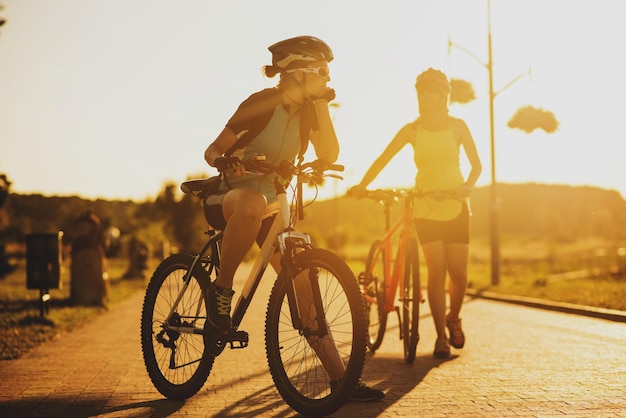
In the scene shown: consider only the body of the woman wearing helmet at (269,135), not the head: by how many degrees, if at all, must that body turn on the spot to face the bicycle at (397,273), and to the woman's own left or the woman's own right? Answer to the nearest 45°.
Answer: approximately 90° to the woman's own left

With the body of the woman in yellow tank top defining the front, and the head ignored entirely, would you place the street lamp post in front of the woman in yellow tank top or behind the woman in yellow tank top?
behind

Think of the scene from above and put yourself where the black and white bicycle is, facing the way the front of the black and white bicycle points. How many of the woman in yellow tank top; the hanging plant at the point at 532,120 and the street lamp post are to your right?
0

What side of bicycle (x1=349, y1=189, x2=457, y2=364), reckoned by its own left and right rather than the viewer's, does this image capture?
front

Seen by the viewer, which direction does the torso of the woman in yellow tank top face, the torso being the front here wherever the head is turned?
toward the camera

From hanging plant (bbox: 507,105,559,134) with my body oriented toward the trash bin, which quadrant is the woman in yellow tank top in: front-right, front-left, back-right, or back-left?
front-left

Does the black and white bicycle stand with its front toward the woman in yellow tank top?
no

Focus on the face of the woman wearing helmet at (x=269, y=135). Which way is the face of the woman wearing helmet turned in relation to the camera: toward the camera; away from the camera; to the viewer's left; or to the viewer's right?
to the viewer's right

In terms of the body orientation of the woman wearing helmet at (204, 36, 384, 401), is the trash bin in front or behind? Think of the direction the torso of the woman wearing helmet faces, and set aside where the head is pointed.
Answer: behind

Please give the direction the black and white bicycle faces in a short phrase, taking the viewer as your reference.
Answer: facing the viewer and to the right of the viewer

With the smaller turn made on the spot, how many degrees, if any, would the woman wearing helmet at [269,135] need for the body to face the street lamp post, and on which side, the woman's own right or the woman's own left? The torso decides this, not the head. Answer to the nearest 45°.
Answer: approximately 135° to the woman's own left

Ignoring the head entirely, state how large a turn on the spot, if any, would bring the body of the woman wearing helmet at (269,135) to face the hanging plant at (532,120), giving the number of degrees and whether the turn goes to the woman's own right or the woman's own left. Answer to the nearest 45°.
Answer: approximately 90° to the woman's own left

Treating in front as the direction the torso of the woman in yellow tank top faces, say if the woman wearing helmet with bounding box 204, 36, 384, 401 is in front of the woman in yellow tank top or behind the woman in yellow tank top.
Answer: in front

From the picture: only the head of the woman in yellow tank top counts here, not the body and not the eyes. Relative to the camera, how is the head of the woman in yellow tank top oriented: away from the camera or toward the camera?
toward the camera

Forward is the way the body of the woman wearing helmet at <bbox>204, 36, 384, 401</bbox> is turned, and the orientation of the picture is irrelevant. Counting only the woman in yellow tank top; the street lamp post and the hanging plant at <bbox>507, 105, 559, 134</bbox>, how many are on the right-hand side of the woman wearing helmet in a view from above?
0

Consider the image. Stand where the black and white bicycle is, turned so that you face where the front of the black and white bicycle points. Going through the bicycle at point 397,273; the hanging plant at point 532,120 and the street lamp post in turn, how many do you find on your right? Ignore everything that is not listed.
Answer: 0

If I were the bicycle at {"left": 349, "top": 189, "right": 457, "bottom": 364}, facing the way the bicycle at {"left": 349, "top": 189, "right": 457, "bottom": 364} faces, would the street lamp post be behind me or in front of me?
behind

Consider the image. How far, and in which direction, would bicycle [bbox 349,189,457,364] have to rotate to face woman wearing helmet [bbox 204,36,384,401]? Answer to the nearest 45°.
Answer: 0° — it already faces them

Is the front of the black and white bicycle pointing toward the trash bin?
no
